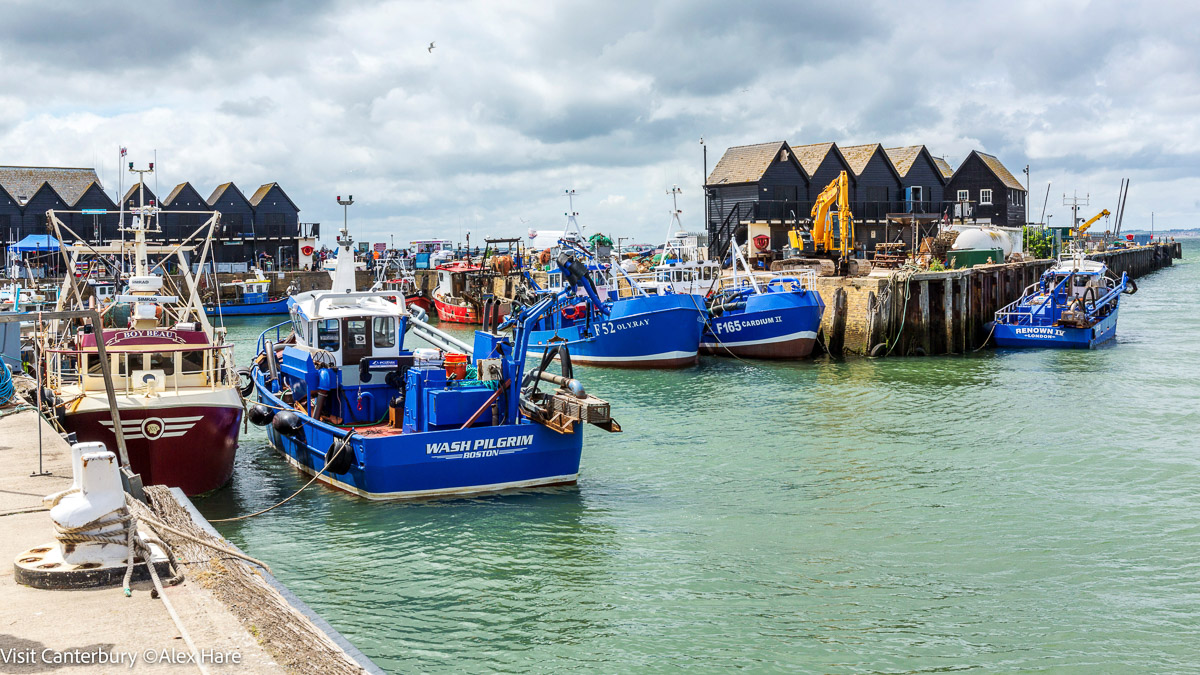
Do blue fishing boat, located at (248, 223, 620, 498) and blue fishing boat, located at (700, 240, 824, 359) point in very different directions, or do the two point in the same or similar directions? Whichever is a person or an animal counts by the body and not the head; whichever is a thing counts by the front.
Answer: very different directions

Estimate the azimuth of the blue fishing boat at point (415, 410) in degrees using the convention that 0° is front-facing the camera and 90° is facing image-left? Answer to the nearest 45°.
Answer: approximately 135°

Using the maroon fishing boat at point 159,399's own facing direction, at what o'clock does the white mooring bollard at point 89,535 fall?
The white mooring bollard is roughly at 12 o'clock from the maroon fishing boat.

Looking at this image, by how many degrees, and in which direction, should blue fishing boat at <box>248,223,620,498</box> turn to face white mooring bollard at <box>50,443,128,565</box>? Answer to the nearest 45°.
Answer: approximately 135° to its left

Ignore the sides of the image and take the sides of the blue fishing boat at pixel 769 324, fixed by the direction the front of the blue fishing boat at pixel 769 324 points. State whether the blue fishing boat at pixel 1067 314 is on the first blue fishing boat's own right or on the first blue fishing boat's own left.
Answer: on the first blue fishing boat's own left

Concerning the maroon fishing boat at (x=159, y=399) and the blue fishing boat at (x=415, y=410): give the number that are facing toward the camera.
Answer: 1

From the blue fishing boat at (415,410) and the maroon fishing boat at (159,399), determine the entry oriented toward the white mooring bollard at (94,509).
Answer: the maroon fishing boat
